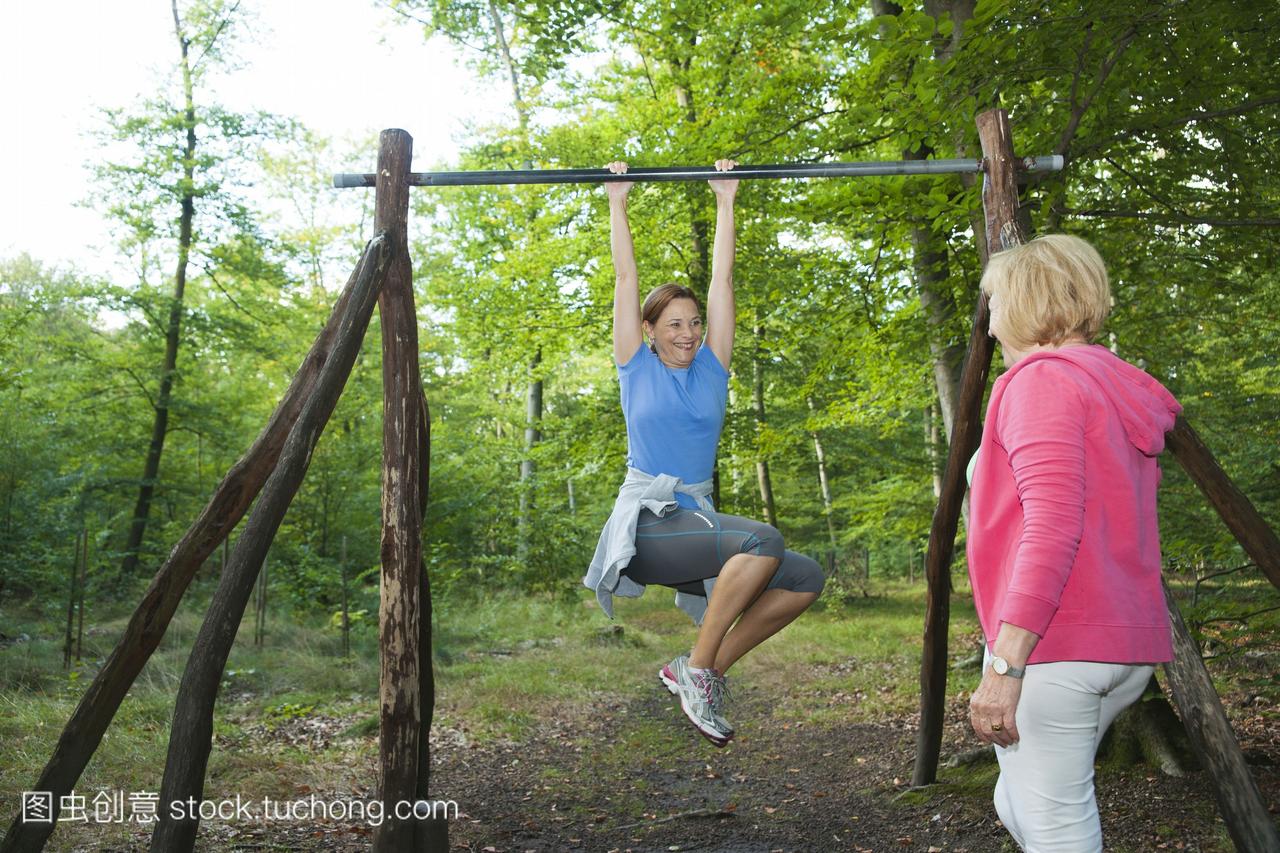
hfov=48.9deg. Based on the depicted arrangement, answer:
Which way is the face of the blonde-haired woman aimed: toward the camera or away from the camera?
away from the camera

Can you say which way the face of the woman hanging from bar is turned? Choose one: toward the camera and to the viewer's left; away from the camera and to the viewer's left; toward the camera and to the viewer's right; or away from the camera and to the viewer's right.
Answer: toward the camera and to the viewer's right

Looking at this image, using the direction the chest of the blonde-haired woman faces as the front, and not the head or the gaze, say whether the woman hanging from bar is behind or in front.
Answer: in front

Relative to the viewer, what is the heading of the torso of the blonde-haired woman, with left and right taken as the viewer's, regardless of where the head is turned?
facing away from the viewer and to the left of the viewer

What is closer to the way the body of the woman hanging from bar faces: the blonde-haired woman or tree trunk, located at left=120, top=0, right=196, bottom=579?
the blonde-haired woman

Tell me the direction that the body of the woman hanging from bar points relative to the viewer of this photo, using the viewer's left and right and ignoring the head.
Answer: facing the viewer and to the right of the viewer

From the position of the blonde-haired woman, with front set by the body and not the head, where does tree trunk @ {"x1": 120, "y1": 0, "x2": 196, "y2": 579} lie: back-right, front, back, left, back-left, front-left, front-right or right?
front

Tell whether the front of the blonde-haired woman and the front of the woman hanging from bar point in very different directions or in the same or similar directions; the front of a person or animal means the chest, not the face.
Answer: very different directions

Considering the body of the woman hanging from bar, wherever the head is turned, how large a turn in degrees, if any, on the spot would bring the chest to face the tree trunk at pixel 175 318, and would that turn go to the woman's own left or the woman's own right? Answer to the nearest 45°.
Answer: approximately 180°
